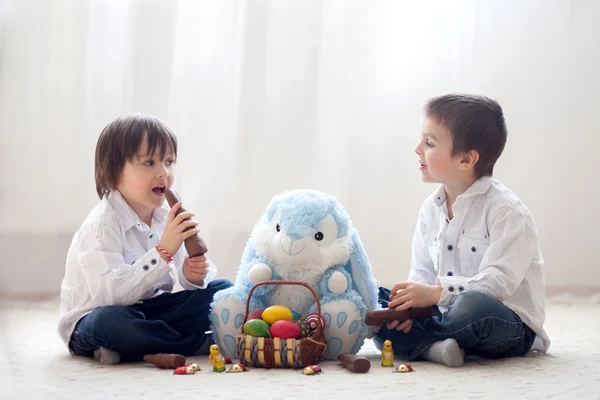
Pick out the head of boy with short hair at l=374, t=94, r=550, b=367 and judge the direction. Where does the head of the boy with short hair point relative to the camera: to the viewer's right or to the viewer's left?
to the viewer's left

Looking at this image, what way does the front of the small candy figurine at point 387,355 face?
toward the camera

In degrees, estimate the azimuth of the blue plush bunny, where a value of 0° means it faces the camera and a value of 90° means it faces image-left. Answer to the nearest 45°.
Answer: approximately 0°

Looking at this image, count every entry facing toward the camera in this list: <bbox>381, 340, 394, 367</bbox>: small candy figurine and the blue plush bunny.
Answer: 2

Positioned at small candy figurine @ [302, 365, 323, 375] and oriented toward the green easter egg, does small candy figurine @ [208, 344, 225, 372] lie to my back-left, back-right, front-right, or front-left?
front-left

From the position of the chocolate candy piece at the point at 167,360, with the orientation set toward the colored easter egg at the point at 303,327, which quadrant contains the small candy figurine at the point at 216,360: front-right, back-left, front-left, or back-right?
front-right

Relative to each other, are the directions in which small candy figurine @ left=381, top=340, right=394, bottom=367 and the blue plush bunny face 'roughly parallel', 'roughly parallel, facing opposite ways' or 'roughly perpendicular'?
roughly parallel

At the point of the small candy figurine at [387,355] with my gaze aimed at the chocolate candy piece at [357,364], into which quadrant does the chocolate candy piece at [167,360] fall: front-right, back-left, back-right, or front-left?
front-right
